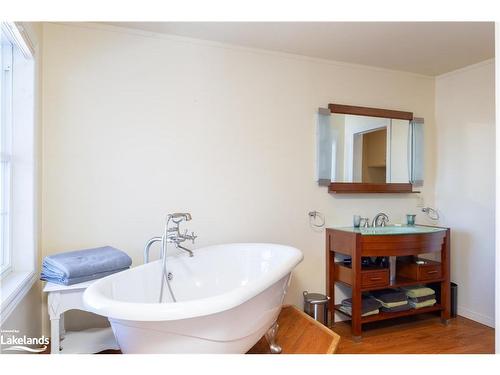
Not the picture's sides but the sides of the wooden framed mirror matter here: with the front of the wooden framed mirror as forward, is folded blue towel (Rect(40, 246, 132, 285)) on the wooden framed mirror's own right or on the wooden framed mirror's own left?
on the wooden framed mirror's own right

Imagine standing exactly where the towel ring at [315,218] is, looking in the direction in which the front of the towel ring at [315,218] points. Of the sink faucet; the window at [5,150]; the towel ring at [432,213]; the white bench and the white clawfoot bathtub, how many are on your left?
2

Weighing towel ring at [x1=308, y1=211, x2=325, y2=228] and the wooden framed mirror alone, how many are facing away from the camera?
0

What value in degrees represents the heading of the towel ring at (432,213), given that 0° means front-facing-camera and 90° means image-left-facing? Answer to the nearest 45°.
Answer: approximately 315°

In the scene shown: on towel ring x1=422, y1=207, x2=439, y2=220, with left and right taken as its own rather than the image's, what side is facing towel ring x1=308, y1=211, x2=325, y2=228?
right

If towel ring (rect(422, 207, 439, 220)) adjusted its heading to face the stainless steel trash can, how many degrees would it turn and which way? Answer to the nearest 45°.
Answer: approximately 90° to its right

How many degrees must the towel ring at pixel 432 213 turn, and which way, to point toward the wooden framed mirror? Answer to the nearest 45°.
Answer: approximately 90° to its right

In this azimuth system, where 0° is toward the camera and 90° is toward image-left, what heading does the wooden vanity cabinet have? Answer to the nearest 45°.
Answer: approximately 315°

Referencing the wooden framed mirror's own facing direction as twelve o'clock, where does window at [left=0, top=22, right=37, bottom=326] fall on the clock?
The window is roughly at 3 o'clock from the wooden framed mirror.

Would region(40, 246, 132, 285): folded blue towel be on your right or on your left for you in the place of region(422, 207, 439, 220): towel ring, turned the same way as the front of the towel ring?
on your right
